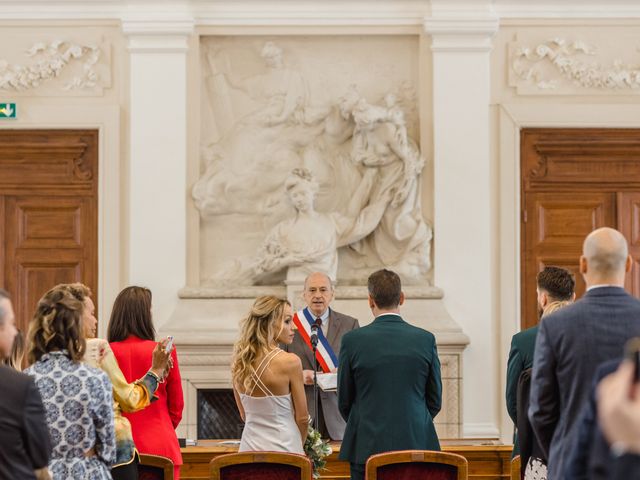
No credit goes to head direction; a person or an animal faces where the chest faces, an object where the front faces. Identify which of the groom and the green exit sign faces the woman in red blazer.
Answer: the green exit sign

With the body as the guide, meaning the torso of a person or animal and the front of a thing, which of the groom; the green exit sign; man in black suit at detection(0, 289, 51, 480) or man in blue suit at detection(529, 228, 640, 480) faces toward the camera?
the green exit sign

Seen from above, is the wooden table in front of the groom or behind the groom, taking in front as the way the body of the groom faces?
in front

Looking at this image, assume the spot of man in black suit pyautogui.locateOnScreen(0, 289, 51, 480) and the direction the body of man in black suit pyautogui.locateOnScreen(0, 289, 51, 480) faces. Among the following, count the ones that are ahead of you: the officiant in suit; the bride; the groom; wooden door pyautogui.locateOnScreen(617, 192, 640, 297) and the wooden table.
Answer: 5

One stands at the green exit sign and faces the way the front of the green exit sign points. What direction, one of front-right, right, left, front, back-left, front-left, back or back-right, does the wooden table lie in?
front-left

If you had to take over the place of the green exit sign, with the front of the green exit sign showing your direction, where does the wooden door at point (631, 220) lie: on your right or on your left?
on your left

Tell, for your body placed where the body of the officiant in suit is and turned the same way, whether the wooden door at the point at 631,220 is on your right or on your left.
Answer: on your left

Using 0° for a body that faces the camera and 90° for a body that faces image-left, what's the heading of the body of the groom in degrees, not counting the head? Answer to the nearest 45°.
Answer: approximately 180°

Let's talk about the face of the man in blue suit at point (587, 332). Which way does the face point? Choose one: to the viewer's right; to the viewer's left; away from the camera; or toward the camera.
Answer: away from the camera

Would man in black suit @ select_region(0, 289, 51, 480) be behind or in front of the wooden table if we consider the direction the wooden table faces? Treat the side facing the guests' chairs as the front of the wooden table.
in front

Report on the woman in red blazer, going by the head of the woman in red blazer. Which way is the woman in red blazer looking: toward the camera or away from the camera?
away from the camera

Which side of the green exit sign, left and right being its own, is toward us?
front

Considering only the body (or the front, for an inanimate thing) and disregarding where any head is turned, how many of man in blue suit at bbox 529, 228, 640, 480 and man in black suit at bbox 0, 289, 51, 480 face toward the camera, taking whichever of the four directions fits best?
0

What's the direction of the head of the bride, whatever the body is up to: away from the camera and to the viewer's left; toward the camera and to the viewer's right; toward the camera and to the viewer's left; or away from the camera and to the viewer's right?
away from the camera and to the viewer's right

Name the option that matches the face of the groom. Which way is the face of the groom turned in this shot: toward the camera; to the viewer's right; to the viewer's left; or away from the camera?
away from the camera
